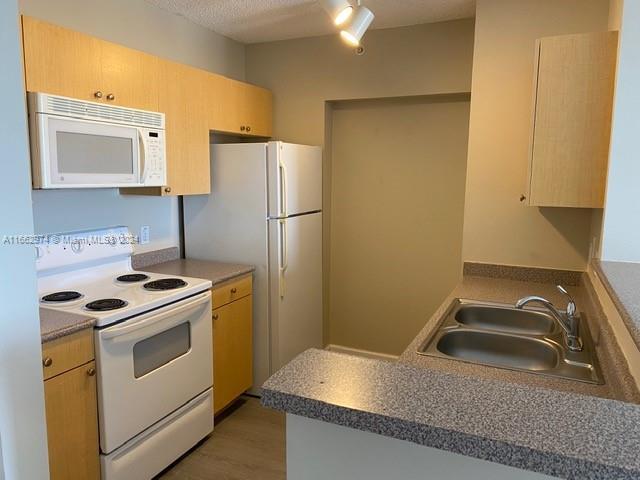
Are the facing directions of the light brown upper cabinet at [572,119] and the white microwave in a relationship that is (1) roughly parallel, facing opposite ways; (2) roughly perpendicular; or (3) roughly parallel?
roughly parallel, facing opposite ways

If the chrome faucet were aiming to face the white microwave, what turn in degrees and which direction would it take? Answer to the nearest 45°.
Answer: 0° — it already faces it

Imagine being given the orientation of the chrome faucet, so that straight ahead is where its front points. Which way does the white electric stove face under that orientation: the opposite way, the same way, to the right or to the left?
the opposite way

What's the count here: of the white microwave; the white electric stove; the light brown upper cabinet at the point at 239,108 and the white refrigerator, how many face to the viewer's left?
0

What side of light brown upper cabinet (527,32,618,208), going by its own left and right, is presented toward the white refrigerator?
front

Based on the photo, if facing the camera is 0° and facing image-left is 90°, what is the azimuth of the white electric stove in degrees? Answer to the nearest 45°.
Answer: approximately 315°

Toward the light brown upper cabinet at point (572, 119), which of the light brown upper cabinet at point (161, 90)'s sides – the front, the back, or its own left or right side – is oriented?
front

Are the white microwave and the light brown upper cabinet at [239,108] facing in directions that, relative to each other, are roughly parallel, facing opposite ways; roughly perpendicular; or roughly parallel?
roughly parallel

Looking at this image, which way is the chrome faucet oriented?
to the viewer's left

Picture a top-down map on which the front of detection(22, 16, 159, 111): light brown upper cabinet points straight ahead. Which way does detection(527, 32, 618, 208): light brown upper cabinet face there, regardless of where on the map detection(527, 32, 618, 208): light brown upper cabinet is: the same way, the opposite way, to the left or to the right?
the opposite way

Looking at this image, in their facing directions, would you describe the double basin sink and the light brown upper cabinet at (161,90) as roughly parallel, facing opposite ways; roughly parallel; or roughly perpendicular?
roughly parallel, facing opposite ways

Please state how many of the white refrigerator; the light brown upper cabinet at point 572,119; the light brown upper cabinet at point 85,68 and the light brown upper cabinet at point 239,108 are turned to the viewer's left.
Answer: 1

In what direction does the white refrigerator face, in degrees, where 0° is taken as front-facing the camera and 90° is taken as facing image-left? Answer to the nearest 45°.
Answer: approximately 315°

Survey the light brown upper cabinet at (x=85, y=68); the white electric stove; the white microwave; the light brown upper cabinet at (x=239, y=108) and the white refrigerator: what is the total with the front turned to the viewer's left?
0

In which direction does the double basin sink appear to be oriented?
to the viewer's left

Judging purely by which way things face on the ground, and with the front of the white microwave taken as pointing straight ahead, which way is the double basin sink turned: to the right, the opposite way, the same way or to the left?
the opposite way
